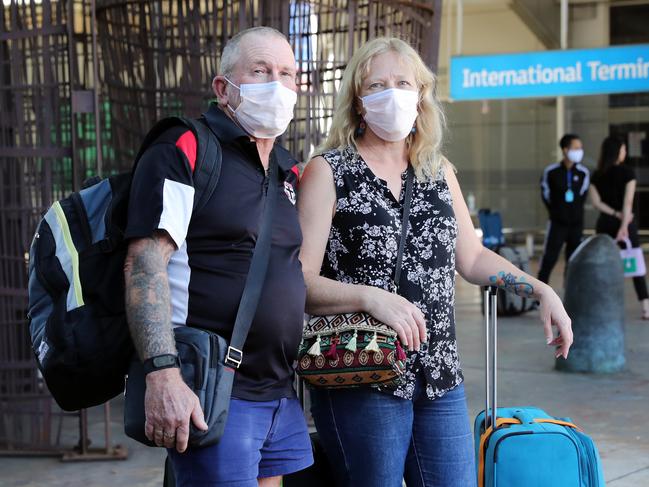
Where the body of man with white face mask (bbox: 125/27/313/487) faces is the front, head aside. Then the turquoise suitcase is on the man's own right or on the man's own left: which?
on the man's own left

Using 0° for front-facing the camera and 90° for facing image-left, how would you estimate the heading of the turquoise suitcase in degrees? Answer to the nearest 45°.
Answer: approximately 270°

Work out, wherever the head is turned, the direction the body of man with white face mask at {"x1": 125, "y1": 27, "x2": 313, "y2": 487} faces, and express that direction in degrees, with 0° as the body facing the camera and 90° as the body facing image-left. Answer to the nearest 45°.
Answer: approximately 315°
